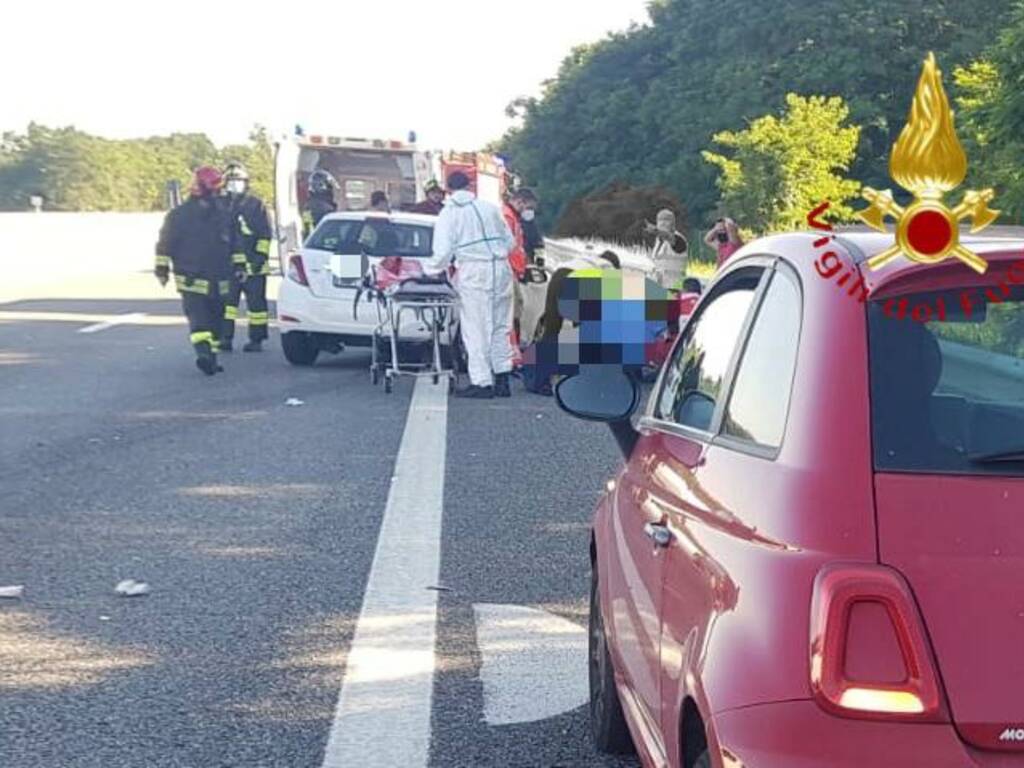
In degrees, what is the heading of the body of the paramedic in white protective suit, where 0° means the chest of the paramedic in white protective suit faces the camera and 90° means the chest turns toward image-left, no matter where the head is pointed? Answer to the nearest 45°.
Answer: approximately 135°

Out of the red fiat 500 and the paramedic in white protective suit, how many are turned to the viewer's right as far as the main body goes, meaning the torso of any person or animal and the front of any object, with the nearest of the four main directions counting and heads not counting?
0

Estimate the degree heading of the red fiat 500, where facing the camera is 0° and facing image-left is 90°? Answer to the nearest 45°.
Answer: approximately 135°

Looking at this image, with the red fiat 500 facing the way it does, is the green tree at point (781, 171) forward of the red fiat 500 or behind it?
forward

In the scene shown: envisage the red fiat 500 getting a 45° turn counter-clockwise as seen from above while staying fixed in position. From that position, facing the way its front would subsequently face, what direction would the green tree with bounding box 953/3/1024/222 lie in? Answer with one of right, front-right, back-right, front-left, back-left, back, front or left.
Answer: right

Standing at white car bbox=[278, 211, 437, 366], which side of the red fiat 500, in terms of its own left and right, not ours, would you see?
front
